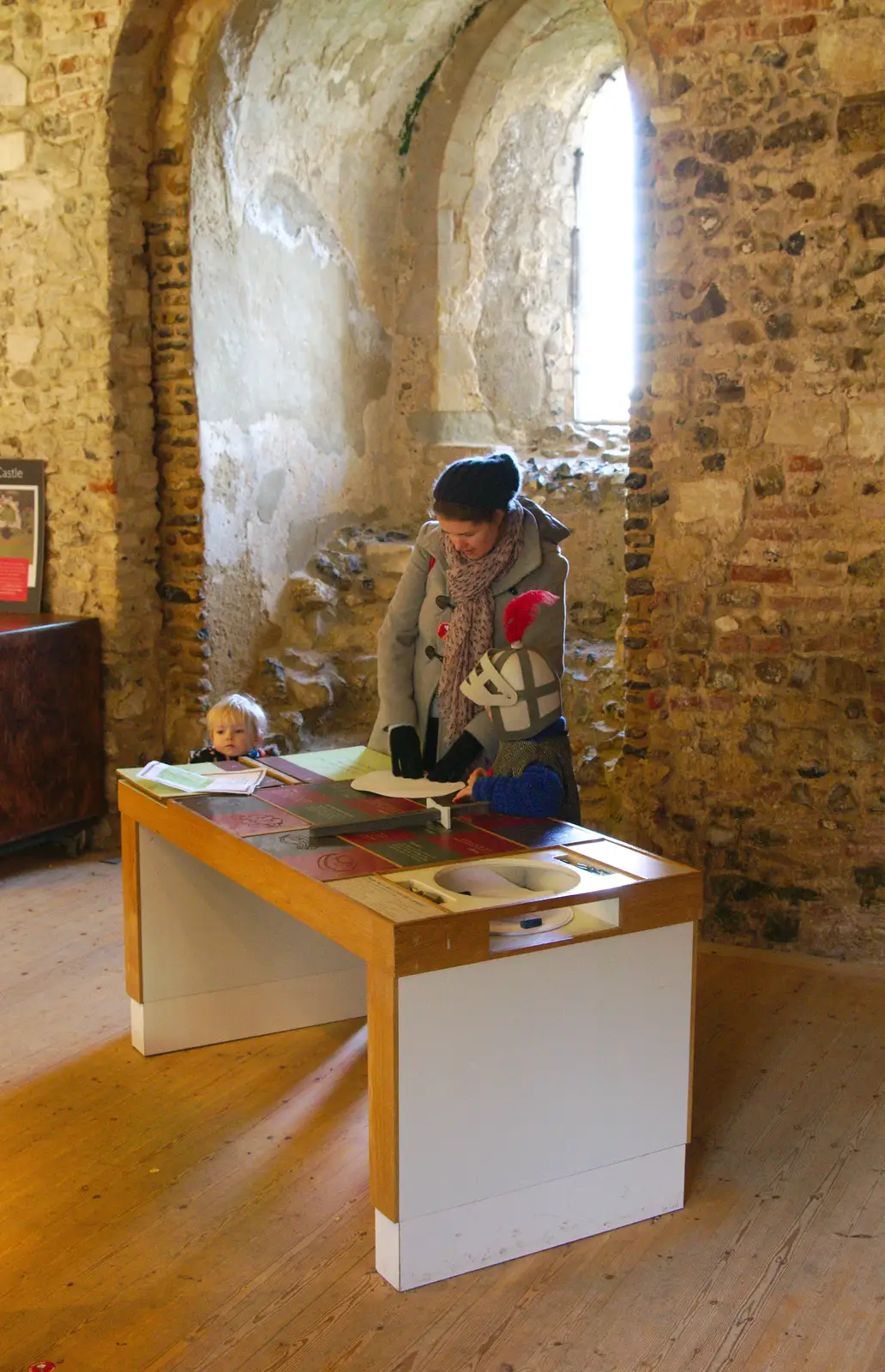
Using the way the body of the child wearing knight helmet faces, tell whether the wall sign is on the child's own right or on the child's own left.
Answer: on the child's own right

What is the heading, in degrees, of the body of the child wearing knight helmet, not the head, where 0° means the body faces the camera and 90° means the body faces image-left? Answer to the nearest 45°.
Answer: approximately 90°

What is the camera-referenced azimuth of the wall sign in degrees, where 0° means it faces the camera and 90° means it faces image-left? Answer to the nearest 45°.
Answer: approximately 0°

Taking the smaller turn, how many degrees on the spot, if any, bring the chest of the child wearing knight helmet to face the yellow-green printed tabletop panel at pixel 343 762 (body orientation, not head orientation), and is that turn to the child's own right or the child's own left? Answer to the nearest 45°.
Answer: approximately 45° to the child's own right

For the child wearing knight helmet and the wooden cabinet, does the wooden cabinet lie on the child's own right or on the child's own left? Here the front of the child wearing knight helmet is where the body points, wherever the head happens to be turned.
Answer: on the child's own right

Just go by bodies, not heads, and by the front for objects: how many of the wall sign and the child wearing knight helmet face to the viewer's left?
1
